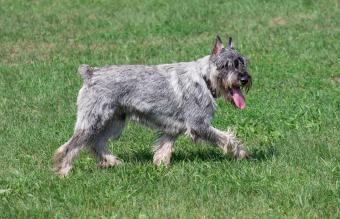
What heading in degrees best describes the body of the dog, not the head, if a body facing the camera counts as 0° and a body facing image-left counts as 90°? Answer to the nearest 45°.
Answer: approximately 270°
